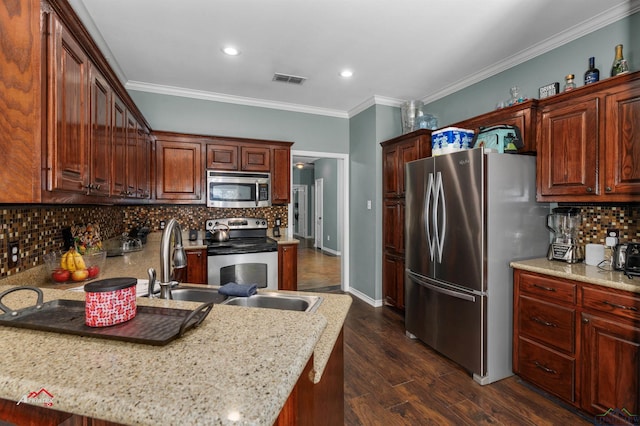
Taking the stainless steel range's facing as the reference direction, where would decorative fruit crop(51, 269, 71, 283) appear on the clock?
The decorative fruit is roughly at 1 o'clock from the stainless steel range.

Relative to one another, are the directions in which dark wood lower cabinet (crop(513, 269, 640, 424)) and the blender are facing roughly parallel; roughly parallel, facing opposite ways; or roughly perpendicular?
roughly parallel

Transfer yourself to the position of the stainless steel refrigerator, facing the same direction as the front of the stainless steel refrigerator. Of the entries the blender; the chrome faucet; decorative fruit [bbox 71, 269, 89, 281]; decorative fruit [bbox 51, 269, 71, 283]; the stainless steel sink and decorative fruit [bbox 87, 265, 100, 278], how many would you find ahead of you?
5

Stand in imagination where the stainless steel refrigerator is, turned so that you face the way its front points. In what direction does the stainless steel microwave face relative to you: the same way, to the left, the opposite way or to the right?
to the left

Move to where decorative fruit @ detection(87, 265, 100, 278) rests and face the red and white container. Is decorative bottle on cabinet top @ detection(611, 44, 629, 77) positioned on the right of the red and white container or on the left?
left

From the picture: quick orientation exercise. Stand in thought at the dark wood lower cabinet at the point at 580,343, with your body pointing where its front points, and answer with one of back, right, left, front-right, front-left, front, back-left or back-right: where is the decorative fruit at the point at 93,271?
front

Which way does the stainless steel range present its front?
toward the camera

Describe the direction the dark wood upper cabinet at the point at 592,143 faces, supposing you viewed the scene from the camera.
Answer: facing the viewer and to the left of the viewer

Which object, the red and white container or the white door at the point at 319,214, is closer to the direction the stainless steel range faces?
the red and white container

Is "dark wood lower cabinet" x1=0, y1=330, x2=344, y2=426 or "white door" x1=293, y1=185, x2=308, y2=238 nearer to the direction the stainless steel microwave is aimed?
the dark wood lower cabinet

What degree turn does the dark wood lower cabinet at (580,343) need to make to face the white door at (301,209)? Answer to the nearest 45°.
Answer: approximately 90° to its right

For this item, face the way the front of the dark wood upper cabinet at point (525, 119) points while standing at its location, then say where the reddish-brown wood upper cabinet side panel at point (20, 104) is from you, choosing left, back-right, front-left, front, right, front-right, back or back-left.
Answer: front

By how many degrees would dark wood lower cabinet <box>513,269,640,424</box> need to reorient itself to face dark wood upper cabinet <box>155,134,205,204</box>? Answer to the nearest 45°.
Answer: approximately 45° to its right
